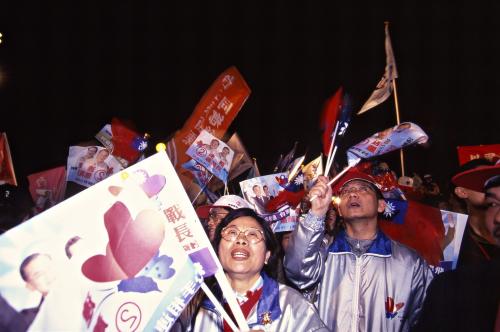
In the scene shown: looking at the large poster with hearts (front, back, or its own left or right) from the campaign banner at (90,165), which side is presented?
back

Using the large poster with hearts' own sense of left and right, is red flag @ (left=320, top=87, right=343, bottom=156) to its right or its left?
on its left

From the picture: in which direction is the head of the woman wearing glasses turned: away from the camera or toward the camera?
toward the camera

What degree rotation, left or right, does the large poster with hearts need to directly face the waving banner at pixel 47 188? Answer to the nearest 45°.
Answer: approximately 180°

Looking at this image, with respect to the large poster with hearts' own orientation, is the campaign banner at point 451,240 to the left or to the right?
on its left

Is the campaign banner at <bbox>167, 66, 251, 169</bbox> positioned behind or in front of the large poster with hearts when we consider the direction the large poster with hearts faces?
behind

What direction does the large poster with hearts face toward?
toward the camera

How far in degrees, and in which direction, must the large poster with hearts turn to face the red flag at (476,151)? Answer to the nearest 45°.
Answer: approximately 135° to its left

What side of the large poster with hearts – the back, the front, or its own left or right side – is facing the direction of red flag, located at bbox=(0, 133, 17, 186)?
back

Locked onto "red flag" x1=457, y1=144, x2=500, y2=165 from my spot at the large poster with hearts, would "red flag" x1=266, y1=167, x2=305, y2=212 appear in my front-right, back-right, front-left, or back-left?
front-left

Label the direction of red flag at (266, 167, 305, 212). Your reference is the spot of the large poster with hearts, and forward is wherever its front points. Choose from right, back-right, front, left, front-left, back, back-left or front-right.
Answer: back-left
